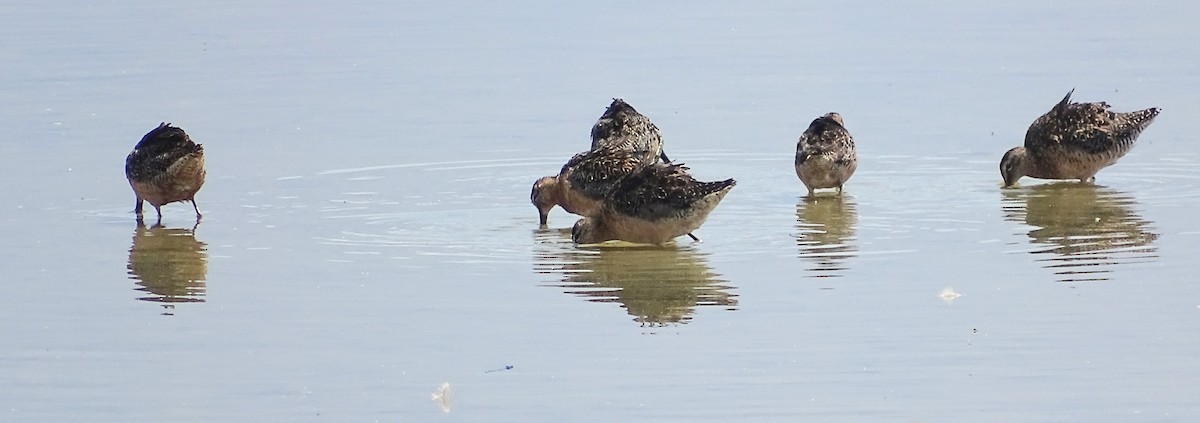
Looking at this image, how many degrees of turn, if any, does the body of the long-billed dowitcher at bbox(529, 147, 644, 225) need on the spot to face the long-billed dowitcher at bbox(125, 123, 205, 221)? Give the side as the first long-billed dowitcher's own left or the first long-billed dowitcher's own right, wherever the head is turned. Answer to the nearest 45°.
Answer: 0° — it already faces it

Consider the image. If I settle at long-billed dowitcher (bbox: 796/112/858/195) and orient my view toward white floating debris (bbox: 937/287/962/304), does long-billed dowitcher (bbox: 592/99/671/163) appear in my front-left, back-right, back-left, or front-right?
back-right

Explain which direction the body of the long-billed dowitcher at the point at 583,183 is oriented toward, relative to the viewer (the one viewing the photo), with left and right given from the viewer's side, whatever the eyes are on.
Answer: facing to the left of the viewer

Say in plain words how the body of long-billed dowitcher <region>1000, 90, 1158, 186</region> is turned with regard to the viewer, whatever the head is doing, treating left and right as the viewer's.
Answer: facing to the left of the viewer

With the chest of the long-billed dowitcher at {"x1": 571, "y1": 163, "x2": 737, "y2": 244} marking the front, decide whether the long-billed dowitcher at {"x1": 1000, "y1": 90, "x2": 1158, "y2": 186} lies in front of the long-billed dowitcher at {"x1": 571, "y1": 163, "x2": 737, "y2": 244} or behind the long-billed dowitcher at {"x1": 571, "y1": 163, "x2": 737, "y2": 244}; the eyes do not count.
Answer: behind

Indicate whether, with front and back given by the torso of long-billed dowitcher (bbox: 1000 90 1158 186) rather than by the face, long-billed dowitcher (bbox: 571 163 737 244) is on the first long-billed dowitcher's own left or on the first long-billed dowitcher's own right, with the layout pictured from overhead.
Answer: on the first long-billed dowitcher's own left

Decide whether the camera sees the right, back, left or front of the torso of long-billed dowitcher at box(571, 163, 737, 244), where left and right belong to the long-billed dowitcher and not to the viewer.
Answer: left

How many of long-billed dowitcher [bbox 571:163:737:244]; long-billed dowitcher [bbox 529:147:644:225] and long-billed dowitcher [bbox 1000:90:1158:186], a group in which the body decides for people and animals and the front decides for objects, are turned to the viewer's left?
3
